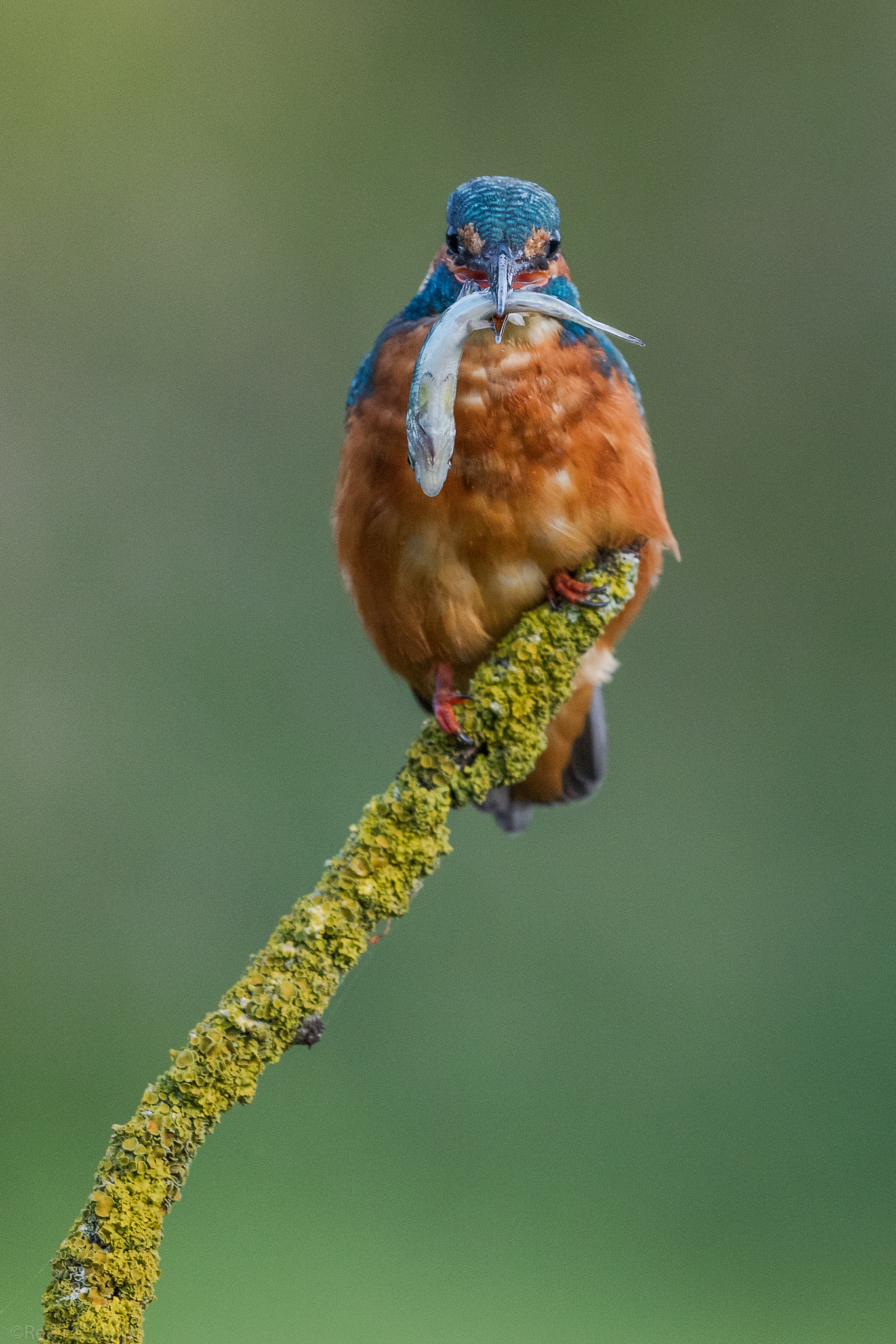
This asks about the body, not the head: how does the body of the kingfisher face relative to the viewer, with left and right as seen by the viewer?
facing the viewer
